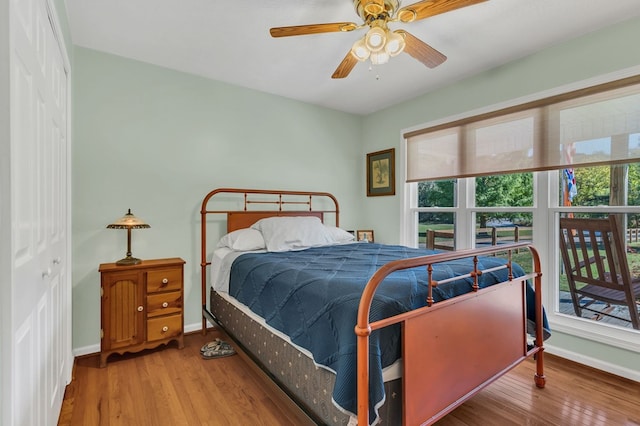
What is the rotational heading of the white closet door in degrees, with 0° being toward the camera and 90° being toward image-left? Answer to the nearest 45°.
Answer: approximately 270°

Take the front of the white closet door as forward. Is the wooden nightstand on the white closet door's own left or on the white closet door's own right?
on the white closet door's own left

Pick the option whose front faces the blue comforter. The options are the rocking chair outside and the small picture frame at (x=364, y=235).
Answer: the small picture frame

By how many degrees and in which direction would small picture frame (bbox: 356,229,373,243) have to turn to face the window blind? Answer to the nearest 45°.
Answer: approximately 45° to its left

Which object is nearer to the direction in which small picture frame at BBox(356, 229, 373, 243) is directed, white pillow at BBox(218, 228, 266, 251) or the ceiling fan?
the ceiling fan
